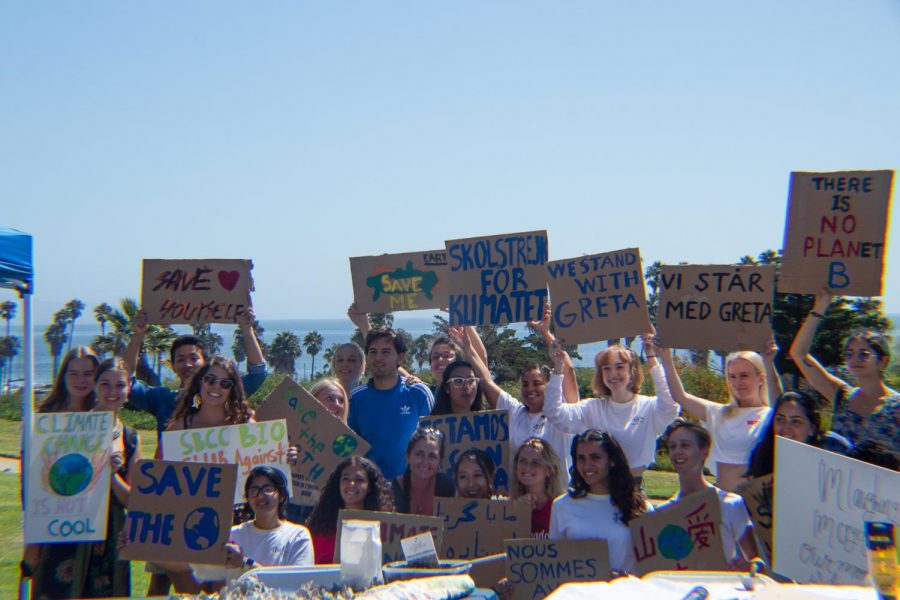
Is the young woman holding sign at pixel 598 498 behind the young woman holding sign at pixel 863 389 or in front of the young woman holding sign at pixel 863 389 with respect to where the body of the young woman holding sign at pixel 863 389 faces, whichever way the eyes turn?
in front

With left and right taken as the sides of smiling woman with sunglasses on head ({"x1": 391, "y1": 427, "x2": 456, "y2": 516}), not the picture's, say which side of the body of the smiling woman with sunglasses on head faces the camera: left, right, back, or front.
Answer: front

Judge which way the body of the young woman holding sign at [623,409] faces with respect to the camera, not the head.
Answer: toward the camera

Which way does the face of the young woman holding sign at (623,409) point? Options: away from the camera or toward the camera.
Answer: toward the camera

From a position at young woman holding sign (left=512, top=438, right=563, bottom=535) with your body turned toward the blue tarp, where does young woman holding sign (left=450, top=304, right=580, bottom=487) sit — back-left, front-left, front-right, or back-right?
front-right

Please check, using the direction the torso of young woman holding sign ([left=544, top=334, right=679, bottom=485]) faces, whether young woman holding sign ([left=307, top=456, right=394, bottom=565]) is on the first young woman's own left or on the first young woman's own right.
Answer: on the first young woman's own right

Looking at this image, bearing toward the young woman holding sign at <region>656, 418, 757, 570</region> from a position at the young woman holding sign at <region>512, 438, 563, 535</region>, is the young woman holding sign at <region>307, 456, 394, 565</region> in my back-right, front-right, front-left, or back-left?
back-right

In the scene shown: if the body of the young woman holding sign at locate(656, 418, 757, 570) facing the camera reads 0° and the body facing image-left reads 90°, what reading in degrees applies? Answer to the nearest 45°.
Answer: approximately 45°

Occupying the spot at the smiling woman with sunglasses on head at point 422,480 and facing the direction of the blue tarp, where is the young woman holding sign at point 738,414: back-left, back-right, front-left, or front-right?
back-right

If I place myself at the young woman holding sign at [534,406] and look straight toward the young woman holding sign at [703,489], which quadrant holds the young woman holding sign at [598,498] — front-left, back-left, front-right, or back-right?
front-right

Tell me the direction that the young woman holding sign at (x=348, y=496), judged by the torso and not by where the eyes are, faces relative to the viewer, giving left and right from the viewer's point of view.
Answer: facing the viewer

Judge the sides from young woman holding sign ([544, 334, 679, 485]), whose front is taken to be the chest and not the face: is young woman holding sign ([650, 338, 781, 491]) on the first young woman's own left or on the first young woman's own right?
on the first young woman's own left
